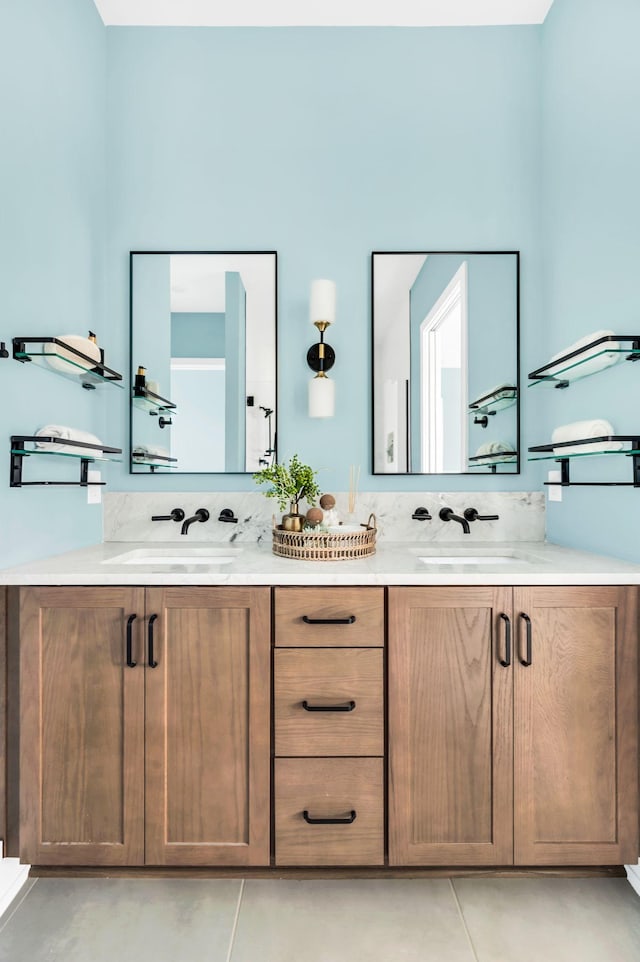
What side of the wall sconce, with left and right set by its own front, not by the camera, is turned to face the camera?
front

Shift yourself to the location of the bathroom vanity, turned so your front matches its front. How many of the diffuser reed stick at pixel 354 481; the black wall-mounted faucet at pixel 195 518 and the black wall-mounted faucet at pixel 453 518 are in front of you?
0

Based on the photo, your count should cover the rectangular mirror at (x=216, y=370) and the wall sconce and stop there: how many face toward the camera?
2

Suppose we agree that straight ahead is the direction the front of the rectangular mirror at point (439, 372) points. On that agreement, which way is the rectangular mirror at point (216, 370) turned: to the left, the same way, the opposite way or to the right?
the same way

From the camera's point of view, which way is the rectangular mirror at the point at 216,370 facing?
toward the camera

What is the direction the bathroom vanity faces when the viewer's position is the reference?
facing the viewer

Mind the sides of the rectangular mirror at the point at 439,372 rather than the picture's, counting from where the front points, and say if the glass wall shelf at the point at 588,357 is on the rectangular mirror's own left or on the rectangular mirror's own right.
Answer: on the rectangular mirror's own left

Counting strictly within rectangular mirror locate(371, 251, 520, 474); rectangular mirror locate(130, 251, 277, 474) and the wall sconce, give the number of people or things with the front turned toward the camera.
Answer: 3

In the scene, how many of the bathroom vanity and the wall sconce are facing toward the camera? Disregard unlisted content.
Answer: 2

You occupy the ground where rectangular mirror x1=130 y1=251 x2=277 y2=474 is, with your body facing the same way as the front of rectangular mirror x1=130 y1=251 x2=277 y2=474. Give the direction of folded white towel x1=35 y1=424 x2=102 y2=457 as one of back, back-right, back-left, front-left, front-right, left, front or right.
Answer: front-right

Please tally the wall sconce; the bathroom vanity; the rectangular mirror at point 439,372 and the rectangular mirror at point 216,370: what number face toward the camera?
4

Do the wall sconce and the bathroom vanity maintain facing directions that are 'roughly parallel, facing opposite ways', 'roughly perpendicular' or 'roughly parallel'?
roughly parallel

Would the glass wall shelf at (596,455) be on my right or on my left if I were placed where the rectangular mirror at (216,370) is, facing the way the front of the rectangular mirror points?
on my left

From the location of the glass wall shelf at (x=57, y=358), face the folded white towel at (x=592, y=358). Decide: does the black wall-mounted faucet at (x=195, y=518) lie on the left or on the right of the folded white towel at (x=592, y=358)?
left

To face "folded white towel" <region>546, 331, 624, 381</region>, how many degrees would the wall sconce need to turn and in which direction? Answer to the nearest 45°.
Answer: approximately 45° to its left

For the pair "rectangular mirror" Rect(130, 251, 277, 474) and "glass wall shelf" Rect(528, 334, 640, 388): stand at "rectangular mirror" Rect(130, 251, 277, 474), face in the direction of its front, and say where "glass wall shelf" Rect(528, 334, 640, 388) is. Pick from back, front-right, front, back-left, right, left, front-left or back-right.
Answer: front-left

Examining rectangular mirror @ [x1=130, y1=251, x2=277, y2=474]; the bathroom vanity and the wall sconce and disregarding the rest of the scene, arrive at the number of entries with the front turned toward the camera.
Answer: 3

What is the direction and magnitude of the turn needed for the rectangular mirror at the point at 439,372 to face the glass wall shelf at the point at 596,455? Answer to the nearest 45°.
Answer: approximately 45° to its left
